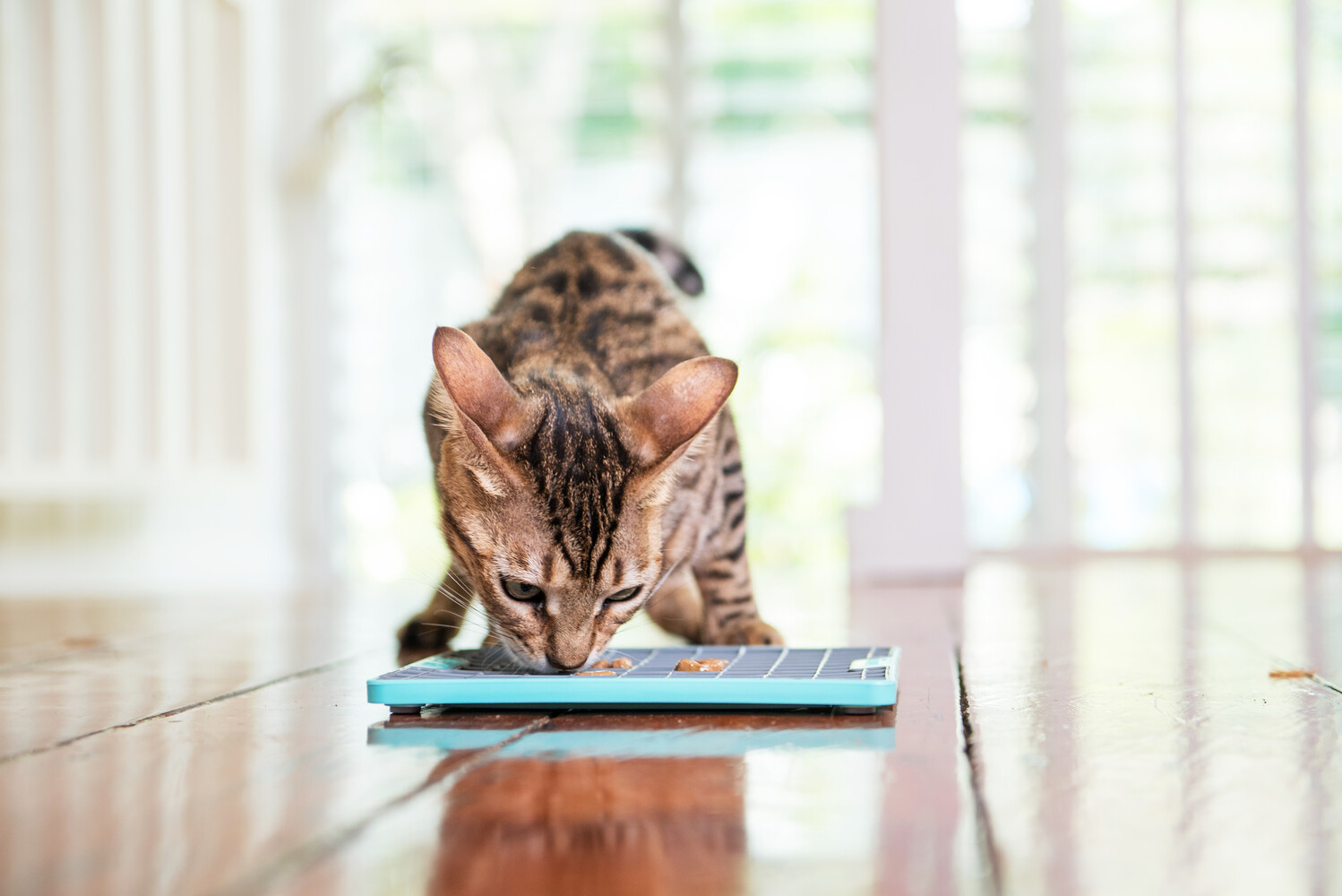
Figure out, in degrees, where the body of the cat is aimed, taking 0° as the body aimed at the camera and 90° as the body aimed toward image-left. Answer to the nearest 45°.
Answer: approximately 0°
